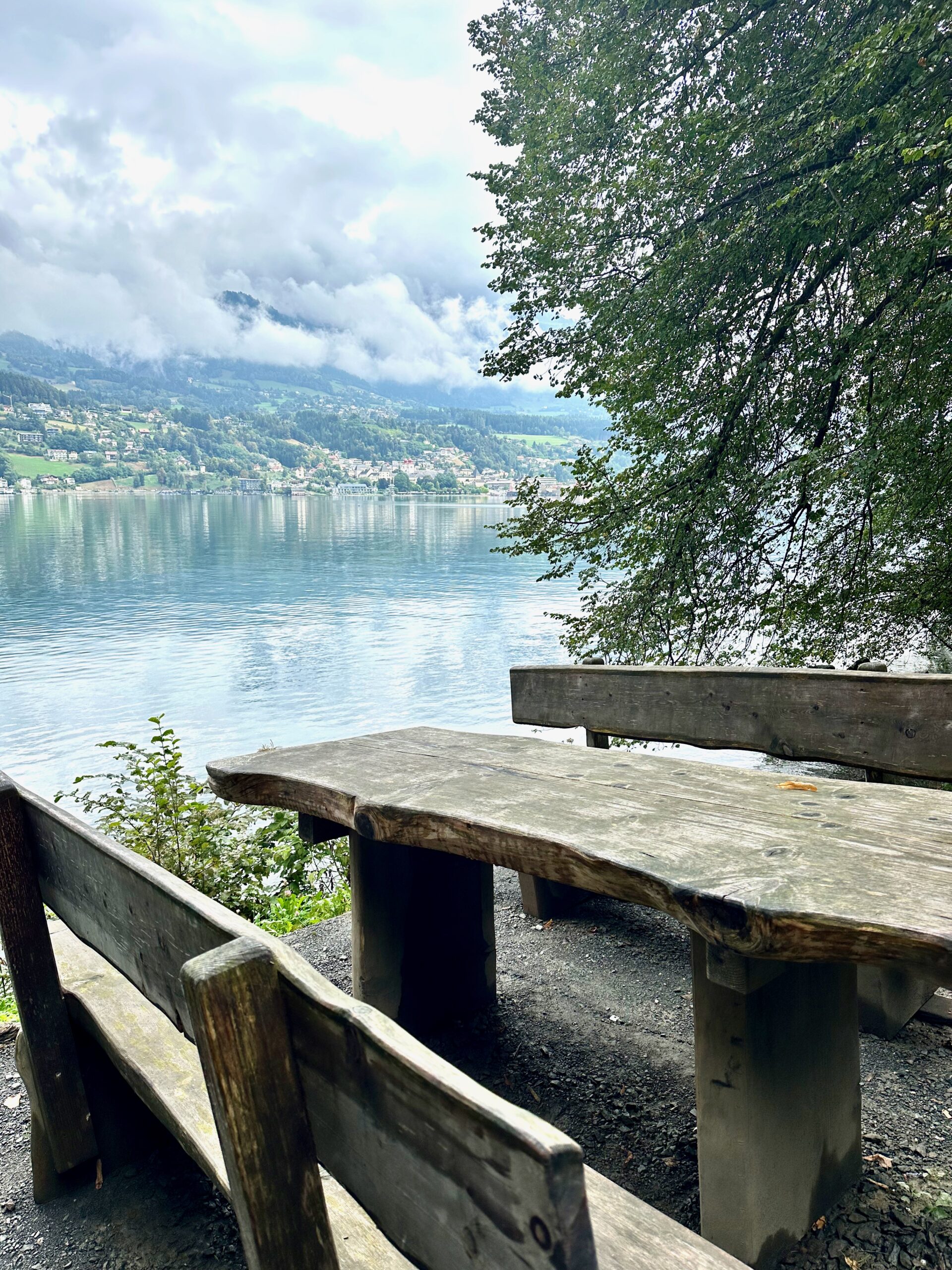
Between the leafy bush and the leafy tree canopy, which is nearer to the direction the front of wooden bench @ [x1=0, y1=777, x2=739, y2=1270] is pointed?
the leafy tree canopy

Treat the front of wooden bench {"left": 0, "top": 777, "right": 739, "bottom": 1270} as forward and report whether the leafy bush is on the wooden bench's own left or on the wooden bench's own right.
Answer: on the wooden bench's own left

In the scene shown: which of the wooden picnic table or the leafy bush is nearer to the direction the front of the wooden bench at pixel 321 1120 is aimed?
the wooden picnic table

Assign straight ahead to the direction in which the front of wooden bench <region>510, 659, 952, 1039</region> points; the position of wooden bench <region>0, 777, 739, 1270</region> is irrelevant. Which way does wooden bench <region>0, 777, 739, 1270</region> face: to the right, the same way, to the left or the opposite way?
the opposite way

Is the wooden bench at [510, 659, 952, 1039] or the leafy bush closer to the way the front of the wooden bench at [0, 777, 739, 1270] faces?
the wooden bench

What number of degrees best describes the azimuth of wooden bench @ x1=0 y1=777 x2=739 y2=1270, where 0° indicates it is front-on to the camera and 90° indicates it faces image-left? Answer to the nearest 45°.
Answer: approximately 225°

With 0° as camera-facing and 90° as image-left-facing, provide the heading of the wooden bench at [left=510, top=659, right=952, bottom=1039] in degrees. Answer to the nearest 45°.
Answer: approximately 45°

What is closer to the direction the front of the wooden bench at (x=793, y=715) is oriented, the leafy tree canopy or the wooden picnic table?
the wooden picnic table

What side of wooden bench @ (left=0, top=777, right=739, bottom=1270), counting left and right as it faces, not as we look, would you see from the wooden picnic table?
front

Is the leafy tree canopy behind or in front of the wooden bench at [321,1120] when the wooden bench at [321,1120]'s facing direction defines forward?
in front
